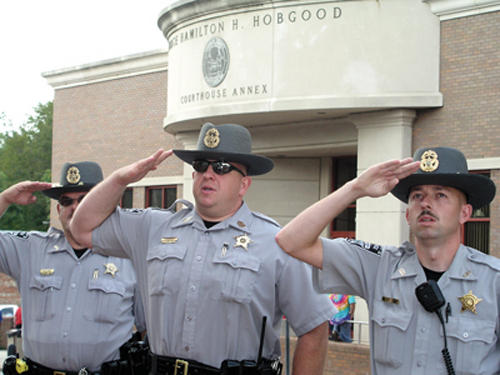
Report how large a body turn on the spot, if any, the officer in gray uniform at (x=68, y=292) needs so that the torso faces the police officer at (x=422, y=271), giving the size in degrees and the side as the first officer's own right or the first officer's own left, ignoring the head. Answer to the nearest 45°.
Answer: approximately 45° to the first officer's own left

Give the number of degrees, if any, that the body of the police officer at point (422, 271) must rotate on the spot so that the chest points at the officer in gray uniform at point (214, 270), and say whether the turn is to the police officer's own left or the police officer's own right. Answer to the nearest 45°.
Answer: approximately 90° to the police officer's own right

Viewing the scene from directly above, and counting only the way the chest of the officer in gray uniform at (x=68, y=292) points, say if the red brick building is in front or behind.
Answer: behind

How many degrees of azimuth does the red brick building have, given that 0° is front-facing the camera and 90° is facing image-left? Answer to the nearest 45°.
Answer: approximately 45°

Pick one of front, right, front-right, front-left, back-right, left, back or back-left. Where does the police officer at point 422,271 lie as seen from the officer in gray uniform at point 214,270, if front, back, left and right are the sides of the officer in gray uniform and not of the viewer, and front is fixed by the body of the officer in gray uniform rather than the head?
left

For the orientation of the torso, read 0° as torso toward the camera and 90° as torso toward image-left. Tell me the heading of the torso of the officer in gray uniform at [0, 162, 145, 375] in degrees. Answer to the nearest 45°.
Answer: approximately 0°

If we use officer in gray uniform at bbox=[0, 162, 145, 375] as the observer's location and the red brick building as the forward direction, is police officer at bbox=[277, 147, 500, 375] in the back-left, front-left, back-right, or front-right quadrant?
back-right

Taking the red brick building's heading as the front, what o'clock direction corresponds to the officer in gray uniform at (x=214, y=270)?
The officer in gray uniform is roughly at 11 o'clock from the red brick building.
